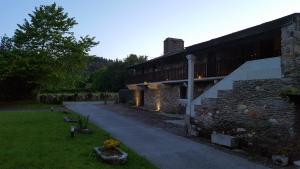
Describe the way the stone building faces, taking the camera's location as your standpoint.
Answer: facing the viewer and to the left of the viewer

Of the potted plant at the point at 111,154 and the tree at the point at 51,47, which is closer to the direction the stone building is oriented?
the potted plant

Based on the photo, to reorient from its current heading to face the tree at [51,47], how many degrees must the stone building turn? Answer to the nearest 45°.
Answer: approximately 90° to its right

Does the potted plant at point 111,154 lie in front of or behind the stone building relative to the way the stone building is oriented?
in front

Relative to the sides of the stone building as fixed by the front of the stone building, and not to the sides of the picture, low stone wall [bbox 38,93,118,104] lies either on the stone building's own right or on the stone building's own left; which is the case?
on the stone building's own right
